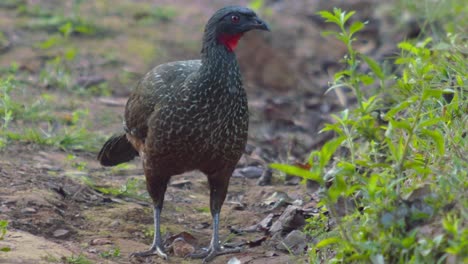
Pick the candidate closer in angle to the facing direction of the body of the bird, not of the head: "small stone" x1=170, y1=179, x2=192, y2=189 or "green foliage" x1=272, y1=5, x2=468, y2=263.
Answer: the green foliage

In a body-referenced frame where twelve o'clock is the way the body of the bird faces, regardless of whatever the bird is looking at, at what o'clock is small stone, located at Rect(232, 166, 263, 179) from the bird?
The small stone is roughly at 8 o'clock from the bird.

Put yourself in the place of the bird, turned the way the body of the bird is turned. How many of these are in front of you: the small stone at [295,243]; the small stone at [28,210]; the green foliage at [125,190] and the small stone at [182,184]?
1

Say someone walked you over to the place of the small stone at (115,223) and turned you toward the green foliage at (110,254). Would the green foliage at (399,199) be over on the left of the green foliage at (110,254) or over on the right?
left

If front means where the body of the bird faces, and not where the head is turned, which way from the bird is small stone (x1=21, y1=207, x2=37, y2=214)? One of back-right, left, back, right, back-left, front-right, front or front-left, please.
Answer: back-right

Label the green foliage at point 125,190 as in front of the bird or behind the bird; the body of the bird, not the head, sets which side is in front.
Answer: behind

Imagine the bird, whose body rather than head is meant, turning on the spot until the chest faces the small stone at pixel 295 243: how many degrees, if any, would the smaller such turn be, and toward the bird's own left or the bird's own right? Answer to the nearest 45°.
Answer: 0° — it already faces it

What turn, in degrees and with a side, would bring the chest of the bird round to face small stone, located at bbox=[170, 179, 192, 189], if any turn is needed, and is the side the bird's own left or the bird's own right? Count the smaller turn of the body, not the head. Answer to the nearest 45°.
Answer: approximately 135° to the bird's own left
